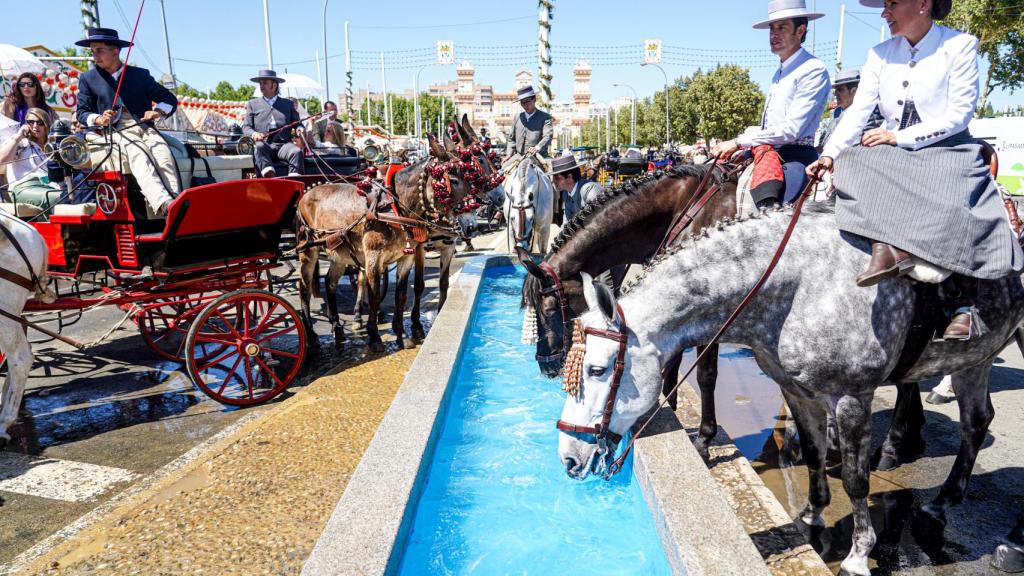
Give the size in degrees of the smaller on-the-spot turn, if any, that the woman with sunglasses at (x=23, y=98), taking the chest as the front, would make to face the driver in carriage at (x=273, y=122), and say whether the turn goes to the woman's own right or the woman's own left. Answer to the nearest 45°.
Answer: approximately 90° to the woman's own left

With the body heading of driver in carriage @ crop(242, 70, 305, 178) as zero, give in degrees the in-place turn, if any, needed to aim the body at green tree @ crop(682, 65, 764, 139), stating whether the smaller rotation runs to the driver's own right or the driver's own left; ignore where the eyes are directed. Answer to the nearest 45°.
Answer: approximately 135° to the driver's own left

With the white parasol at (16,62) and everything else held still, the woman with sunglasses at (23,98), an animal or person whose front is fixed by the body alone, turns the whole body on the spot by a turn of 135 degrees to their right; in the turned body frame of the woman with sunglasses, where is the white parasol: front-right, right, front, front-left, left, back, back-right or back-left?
front-right

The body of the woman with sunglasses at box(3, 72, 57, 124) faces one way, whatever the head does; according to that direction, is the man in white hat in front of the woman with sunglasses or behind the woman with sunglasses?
in front

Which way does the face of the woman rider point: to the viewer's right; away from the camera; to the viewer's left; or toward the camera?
to the viewer's left

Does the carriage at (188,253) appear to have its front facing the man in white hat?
no

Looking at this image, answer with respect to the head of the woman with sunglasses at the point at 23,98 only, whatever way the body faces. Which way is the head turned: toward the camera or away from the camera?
toward the camera

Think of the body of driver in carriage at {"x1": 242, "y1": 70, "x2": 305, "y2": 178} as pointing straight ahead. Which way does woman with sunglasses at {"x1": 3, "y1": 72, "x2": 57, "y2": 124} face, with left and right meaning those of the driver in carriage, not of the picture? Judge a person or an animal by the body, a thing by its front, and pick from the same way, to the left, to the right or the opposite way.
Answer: the same way

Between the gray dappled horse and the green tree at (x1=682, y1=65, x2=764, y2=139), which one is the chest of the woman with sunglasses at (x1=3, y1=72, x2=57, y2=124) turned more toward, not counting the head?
the gray dappled horse

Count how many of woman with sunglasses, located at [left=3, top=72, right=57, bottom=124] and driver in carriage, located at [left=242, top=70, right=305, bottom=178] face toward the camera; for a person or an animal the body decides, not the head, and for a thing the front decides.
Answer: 2

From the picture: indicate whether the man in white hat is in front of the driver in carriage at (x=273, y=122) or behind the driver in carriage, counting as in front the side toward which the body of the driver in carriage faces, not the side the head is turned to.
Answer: in front

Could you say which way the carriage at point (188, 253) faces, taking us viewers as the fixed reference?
facing the viewer and to the left of the viewer

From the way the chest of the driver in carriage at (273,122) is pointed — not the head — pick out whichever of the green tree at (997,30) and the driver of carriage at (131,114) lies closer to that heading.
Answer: the driver of carriage

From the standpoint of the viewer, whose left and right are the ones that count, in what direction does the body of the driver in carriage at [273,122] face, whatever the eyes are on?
facing the viewer

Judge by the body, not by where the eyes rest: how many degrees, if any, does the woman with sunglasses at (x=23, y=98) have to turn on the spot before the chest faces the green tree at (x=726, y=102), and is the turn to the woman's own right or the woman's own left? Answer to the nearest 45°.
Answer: approximately 135° to the woman's own left

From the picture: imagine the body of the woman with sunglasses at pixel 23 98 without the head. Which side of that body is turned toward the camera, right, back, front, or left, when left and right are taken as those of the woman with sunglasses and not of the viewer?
front
